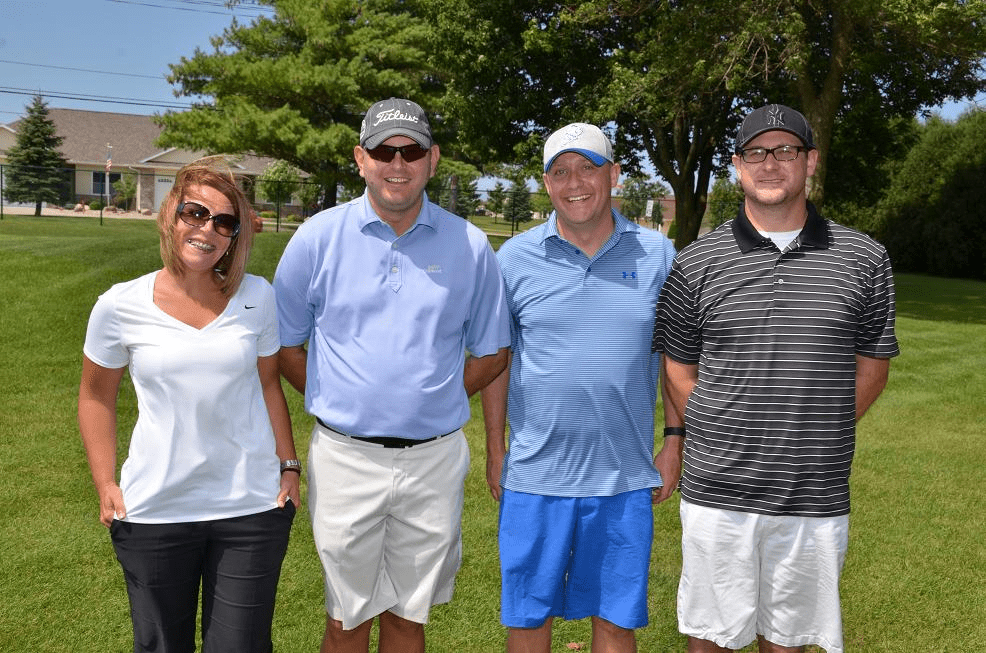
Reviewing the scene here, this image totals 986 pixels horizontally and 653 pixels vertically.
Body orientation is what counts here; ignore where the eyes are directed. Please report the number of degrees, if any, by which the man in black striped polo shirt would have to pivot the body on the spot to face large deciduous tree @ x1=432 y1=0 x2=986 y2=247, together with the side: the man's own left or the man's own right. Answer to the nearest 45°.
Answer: approximately 180°

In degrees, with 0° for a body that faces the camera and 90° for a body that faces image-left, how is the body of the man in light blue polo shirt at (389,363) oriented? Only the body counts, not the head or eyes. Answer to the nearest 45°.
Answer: approximately 0°

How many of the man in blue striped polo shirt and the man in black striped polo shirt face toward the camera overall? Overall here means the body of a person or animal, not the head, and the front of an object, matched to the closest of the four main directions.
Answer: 2

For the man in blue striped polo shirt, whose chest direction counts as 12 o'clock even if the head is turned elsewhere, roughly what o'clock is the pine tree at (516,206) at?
The pine tree is roughly at 6 o'clock from the man in blue striped polo shirt.

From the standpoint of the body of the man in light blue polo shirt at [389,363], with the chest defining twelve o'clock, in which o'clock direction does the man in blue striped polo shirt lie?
The man in blue striped polo shirt is roughly at 9 o'clock from the man in light blue polo shirt.

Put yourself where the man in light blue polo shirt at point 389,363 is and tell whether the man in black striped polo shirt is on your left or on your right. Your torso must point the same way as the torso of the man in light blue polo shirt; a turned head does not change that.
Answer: on your left

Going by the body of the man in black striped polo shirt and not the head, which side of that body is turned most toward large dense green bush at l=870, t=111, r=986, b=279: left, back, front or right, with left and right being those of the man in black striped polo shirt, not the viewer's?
back
